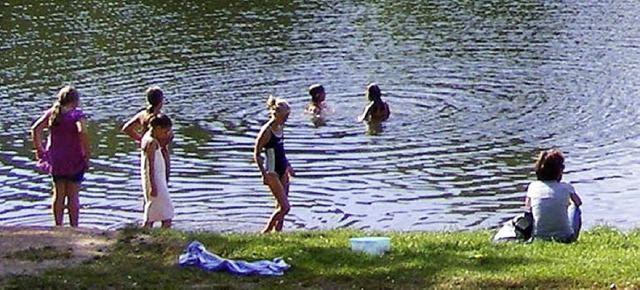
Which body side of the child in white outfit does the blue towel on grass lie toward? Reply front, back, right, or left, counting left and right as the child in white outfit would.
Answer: right

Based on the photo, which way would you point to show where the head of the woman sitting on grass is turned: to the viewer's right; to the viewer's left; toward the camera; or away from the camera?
away from the camera

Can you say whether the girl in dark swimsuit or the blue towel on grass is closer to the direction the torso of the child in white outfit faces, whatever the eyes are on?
the girl in dark swimsuit
